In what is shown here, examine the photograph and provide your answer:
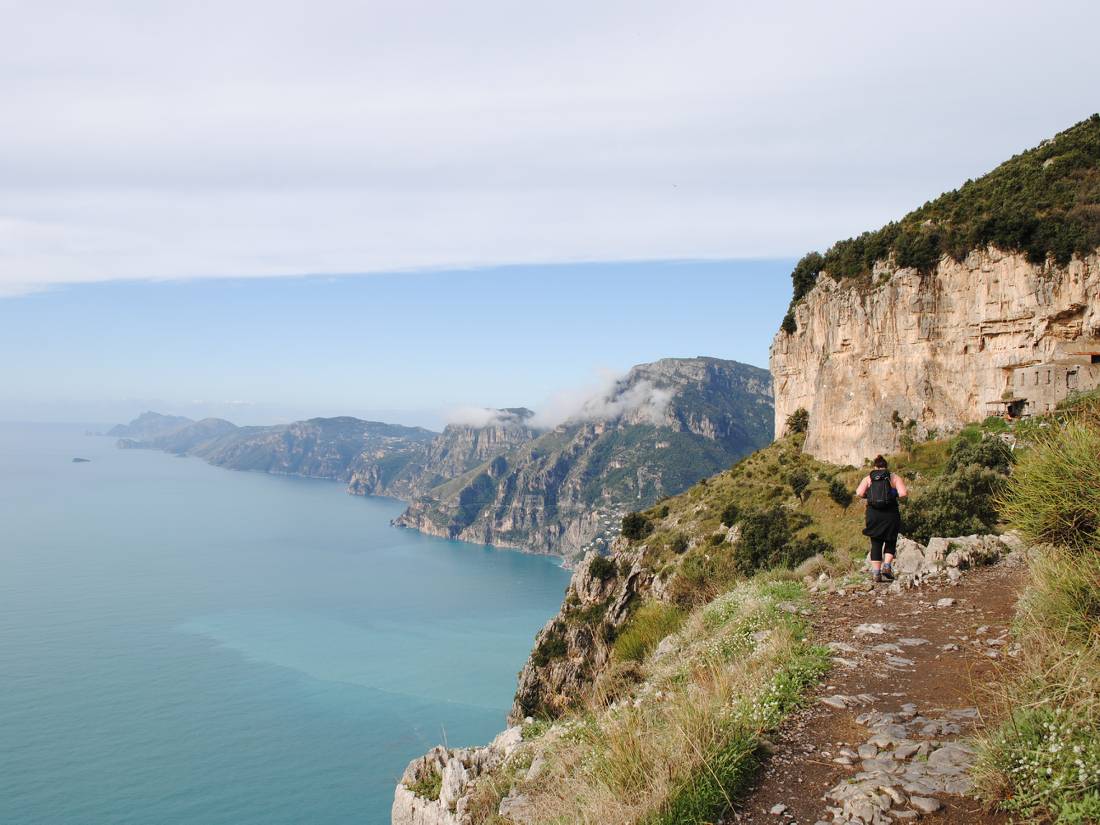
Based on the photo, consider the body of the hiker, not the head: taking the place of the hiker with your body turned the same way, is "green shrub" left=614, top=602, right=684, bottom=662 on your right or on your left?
on your left

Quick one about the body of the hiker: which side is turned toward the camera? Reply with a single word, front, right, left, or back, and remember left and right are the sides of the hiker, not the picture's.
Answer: back

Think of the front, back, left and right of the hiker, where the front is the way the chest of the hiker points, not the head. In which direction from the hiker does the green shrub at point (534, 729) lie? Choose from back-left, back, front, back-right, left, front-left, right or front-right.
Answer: back-left

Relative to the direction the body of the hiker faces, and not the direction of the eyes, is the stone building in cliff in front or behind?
in front

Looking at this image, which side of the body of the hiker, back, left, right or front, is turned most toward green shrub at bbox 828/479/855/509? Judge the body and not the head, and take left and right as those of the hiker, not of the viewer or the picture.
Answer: front

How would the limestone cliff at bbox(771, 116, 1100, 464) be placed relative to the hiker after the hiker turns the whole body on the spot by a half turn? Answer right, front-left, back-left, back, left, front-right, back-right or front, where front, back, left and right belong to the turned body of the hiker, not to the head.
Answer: back

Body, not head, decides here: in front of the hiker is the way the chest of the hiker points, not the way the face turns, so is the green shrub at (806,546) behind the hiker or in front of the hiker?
in front

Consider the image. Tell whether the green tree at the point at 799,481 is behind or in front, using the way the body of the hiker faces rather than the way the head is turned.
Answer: in front
